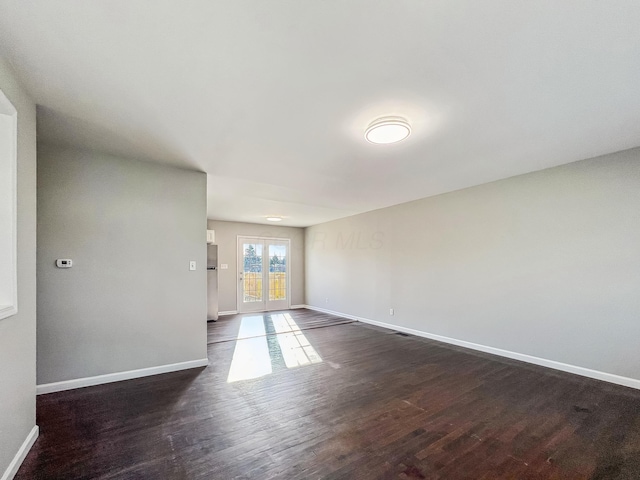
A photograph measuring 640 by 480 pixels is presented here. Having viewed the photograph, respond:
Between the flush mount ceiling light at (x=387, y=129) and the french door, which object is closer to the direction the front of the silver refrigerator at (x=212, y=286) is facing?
the flush mount ceiling light

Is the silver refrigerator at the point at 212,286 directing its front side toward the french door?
no

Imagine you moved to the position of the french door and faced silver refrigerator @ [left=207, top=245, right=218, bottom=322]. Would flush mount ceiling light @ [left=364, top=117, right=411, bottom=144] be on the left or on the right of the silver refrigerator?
left

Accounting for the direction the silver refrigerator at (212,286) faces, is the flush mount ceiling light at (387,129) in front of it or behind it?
in front

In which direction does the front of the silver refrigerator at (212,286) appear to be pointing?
toward the camera
